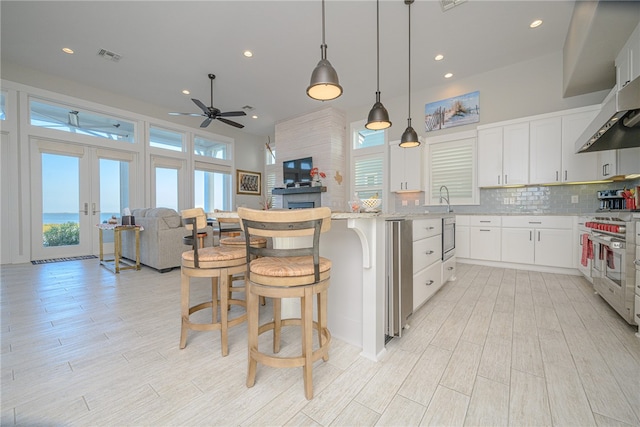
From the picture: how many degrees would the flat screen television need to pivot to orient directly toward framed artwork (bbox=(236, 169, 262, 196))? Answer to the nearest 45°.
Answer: approximately 90° to its right

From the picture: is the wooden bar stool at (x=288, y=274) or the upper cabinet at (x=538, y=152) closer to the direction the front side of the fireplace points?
the wooden bar stool

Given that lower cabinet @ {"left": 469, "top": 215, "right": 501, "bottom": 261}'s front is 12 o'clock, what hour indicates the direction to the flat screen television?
The flat screen television is roughly at 3 o'clock from the lower cabinet.

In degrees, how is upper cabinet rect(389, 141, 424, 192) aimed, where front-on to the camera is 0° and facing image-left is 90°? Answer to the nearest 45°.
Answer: approximately 0°

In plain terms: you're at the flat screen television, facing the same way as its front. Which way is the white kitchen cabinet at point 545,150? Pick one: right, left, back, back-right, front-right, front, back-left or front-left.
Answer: left

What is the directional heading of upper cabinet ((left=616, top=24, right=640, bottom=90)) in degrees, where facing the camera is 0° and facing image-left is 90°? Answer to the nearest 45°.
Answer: approximately 90°

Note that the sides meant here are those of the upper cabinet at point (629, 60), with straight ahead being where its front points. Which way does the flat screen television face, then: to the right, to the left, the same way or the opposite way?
to the left

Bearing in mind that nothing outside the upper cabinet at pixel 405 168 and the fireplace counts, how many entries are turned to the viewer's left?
0

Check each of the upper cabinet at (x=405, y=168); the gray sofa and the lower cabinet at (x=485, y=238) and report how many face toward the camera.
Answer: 2

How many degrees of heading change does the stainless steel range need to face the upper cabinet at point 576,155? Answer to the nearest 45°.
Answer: approximately 135° to its right
